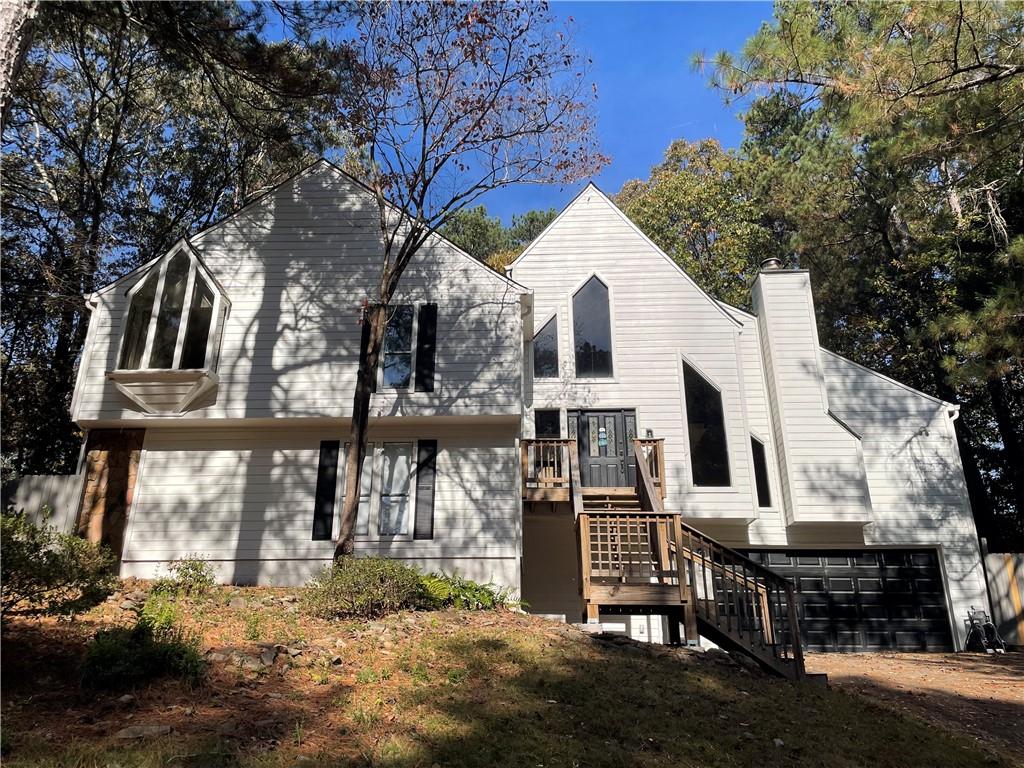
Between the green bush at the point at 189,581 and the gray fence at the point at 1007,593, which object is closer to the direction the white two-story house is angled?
the green bush

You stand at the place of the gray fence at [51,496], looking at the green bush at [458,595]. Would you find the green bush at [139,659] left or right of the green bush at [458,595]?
right

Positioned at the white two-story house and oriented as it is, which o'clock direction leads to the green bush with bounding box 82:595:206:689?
The green bush is roughly at 1 o'clock from the white two-story house.

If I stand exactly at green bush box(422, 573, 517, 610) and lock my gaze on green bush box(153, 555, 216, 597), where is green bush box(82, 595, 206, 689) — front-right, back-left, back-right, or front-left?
front-left

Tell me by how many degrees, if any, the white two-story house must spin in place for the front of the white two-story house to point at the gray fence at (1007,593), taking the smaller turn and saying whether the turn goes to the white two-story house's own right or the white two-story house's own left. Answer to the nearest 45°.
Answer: approximately 90° to the white two-story house's own left

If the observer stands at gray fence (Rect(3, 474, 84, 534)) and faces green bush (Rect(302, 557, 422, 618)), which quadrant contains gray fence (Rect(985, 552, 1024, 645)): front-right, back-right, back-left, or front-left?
front-left

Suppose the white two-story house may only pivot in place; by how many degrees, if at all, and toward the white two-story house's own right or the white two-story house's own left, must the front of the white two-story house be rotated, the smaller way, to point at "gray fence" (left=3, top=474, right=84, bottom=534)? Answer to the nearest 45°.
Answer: approximately 90° to the white two-story house's own right

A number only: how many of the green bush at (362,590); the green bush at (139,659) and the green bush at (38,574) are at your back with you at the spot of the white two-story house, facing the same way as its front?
0

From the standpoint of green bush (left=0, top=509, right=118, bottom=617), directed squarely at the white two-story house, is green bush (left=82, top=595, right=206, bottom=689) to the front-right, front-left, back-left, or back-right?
front-right

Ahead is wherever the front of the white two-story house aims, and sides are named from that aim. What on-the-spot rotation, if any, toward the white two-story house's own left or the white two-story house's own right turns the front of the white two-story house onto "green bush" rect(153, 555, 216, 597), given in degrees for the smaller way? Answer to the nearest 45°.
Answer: approximately 90° to the white two-story house's own right

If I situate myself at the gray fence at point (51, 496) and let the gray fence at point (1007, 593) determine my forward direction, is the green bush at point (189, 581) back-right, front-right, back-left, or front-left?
front-right

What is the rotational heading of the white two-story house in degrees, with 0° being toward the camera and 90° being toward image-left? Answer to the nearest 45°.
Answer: approximately 0°

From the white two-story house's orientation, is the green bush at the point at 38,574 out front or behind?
out front
